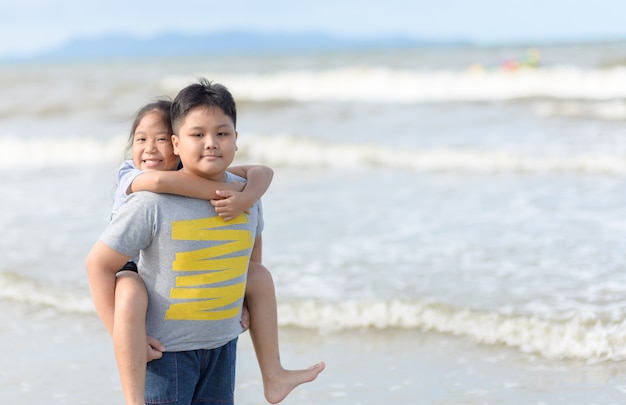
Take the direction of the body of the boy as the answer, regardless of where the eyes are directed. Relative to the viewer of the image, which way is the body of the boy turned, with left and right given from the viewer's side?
facing the viewer and to the right of the viewer
